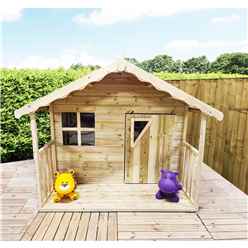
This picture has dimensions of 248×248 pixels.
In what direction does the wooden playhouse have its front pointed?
toward the camera

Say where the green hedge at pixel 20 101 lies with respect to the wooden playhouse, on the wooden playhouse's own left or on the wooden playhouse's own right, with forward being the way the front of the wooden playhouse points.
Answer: on the wooden playhouse's own right

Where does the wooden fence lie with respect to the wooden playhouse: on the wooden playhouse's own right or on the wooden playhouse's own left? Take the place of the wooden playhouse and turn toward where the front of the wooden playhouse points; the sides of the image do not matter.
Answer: on the wooden playhouse's own left
